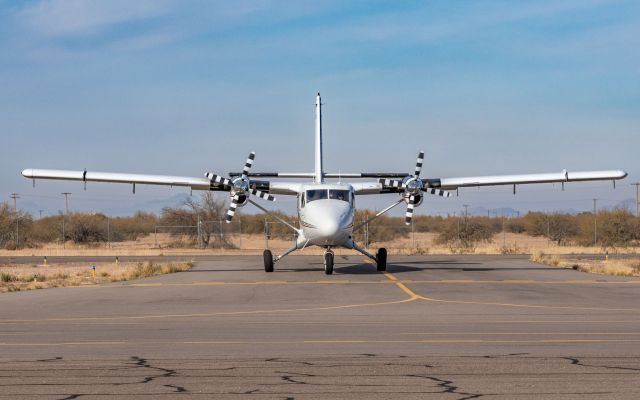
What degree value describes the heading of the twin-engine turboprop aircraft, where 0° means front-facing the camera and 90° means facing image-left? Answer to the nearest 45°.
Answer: approximately 0°
